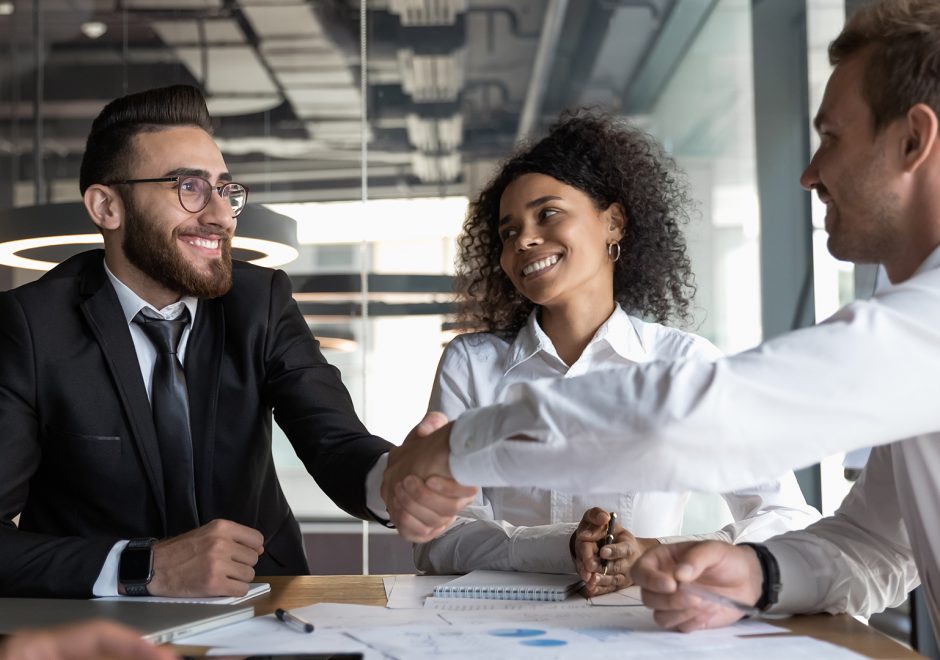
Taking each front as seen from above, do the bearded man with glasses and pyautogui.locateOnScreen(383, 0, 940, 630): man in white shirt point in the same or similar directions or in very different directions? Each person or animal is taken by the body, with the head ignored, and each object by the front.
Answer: very different directions

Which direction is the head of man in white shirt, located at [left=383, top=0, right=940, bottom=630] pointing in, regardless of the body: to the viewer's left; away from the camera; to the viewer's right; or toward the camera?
to the viewer's left

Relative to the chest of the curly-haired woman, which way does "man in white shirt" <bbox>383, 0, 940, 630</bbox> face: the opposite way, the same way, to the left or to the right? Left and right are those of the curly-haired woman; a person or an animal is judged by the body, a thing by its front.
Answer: to the right

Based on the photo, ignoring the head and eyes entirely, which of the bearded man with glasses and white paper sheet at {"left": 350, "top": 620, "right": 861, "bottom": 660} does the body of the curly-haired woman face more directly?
the white paper sheet

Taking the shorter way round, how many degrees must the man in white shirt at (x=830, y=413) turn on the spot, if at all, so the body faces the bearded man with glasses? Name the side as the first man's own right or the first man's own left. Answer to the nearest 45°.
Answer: approximately 45° to the first man's own right

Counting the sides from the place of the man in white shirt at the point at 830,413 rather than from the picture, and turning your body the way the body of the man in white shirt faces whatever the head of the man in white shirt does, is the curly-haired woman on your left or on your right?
on your right

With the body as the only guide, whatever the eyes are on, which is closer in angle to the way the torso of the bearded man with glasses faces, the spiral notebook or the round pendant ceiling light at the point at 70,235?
the spiral notebook

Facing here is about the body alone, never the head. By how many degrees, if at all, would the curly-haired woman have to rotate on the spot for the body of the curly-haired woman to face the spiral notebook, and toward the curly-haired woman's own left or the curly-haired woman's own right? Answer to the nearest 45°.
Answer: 0° — they already face it

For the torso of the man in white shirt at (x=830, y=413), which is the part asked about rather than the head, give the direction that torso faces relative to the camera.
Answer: to the viewer's left

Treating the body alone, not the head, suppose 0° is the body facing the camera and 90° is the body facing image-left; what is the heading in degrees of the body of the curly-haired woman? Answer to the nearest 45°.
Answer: approximately 0°

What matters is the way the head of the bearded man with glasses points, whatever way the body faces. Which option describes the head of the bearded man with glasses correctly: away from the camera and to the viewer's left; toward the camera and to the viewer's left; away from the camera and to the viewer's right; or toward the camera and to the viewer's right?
toward the camera and to the viewer's right

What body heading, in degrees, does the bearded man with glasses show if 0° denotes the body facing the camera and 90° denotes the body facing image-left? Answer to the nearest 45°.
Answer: approximately 315°
